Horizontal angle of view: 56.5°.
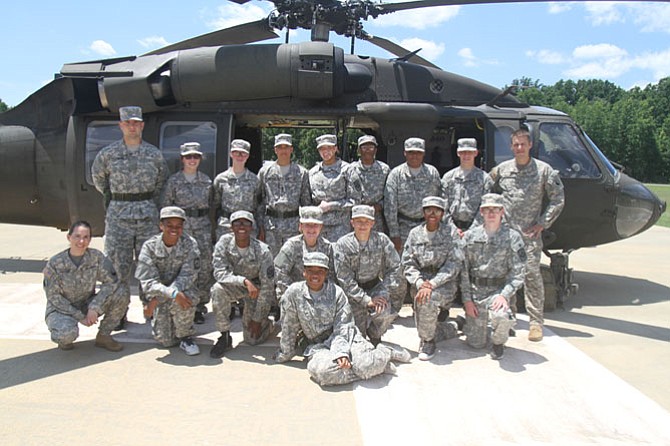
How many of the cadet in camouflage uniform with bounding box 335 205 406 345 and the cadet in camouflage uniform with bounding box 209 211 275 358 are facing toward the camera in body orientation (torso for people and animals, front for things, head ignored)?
2

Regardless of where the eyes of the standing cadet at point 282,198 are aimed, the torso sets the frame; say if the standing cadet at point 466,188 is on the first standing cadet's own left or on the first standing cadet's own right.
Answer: on the first standing cadet's own left

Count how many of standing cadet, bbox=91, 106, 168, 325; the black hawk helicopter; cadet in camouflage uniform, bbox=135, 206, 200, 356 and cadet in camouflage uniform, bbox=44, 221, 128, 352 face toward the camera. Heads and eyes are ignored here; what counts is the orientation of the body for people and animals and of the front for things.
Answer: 3

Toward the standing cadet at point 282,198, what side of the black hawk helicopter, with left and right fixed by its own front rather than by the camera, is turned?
right

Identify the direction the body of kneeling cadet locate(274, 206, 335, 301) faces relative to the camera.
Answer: toward the camera

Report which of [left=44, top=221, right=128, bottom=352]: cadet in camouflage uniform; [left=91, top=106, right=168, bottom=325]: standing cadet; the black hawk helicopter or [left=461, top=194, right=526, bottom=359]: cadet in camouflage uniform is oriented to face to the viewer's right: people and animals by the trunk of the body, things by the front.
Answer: the black hawk helicopter

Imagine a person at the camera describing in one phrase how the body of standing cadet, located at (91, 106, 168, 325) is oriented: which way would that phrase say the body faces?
toward the camera

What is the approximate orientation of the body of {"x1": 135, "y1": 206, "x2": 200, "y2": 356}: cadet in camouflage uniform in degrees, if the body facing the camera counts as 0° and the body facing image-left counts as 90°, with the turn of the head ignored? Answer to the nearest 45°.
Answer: approximately 0°

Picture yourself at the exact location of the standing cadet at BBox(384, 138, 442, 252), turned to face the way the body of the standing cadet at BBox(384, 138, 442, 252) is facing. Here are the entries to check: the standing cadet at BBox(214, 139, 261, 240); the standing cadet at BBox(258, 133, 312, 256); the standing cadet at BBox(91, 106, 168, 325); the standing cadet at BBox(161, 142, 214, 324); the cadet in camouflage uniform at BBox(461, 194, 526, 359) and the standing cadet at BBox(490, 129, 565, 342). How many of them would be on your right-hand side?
4

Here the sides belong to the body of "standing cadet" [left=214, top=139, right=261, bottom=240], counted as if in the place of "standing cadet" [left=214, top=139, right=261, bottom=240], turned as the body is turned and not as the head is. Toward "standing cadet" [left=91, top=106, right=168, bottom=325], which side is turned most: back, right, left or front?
right

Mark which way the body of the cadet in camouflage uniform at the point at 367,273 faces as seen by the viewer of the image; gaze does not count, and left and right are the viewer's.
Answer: facing the viewer

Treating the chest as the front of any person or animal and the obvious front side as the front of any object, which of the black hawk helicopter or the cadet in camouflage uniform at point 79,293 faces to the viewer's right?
the black hawk helicopter

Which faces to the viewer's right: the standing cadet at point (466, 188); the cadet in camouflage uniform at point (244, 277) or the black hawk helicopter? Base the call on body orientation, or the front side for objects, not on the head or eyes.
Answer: the black hawk helicopter

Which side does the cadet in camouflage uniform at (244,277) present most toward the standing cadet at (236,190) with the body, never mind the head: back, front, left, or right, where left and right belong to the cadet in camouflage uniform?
back

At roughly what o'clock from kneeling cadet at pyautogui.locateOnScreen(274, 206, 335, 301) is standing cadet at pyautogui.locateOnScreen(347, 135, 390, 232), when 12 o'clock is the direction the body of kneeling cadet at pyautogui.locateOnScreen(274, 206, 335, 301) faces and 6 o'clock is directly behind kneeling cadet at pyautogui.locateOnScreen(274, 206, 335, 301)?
standing cadet at pyautogui.locateOnScreen(347, 135, 390, 232) is roughly at 7 o'clock from kneeling cadet at pyautogui.locateOnScreen(274, 206, 335, 301).
